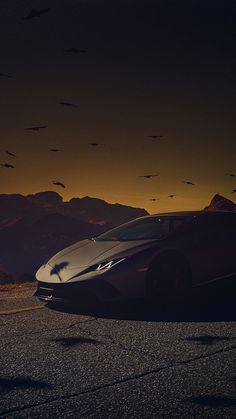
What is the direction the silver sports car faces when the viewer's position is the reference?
facing the viewer and to the left of the viewer
